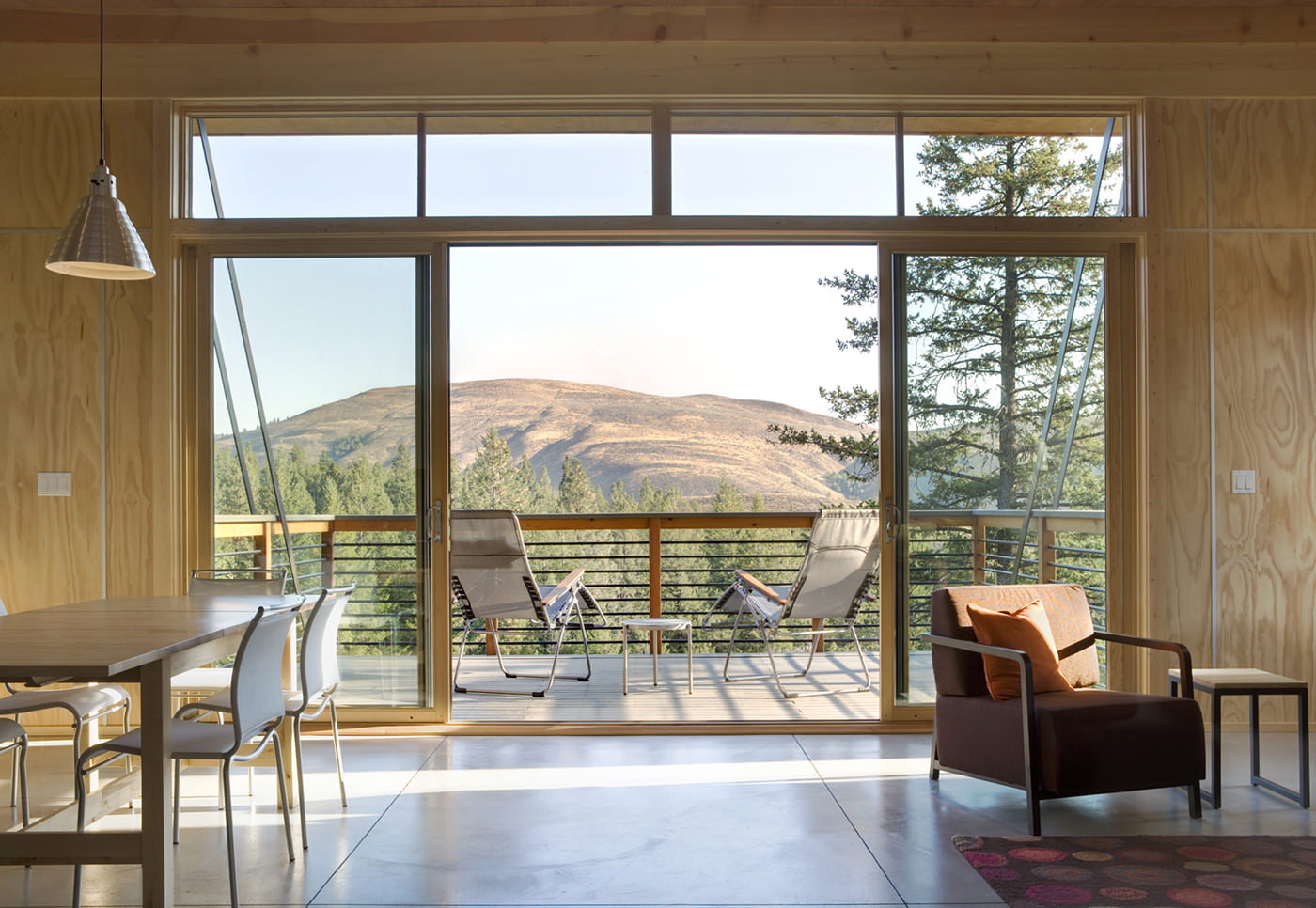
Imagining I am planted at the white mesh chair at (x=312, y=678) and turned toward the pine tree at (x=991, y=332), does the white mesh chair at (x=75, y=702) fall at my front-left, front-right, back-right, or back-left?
back-left

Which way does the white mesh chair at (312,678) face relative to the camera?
to the viewer's left

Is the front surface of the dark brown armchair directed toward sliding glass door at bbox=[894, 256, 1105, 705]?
no

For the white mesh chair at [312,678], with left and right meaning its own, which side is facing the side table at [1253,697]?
back

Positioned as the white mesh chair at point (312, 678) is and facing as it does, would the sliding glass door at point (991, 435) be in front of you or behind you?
behind

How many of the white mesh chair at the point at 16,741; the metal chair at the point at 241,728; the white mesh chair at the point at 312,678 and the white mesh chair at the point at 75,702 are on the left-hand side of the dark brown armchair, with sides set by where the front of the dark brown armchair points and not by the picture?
0

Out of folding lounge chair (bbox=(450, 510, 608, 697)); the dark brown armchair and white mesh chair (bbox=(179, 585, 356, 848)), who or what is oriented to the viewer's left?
the white mesh chair

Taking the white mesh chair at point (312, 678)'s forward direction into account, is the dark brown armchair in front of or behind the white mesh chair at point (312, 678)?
behind

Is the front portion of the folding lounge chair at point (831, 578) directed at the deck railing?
no

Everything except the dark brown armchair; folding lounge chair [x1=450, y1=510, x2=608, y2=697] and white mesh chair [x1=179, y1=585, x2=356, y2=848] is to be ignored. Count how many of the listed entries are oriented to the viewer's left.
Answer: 1

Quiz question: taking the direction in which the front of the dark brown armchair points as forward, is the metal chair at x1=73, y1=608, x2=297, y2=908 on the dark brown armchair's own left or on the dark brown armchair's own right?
on the dark brown armchair's own right
